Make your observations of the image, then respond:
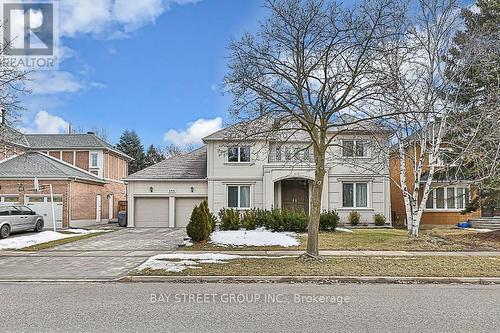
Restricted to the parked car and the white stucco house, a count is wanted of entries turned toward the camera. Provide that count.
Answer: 1

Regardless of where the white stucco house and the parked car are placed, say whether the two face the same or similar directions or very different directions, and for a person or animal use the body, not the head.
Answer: very different directions

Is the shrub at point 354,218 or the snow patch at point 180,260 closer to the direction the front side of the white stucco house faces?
the snow patch

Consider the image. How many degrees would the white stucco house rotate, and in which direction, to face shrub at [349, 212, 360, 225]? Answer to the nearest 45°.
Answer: approximately 90° to its left

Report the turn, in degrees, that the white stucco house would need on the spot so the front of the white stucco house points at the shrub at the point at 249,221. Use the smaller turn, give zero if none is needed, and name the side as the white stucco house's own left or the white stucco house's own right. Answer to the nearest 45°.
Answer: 0° — it already faces it

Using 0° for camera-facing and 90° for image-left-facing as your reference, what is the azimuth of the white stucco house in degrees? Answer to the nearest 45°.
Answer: approximately 0°

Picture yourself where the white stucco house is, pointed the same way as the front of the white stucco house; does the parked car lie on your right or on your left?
on your right

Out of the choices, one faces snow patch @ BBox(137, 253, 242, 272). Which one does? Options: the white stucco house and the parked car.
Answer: the white stucco house
